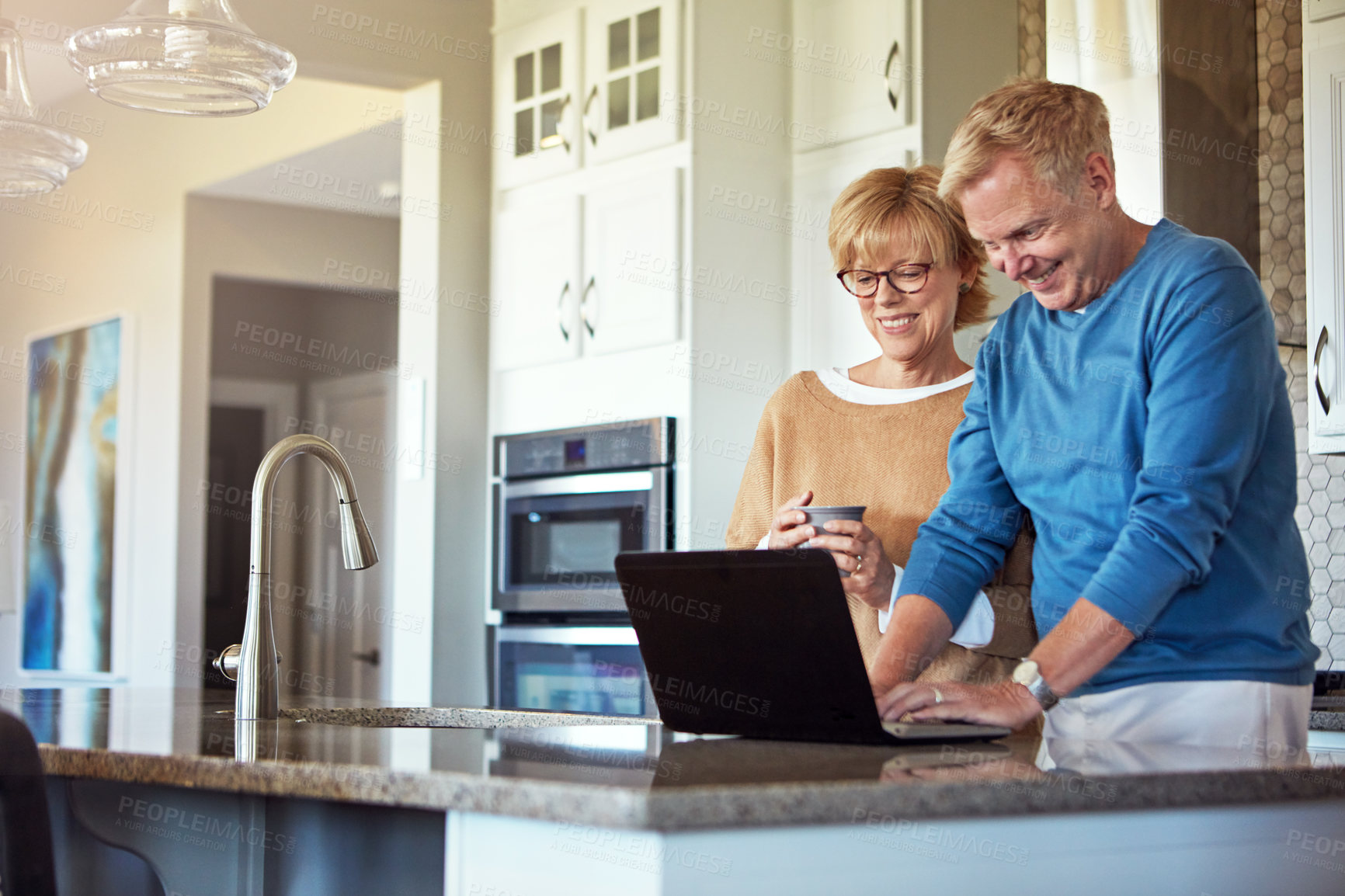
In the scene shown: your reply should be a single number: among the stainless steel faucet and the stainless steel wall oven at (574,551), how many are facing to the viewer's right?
1

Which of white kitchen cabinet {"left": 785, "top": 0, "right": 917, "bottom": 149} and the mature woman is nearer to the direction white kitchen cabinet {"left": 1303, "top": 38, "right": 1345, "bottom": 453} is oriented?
the mature woman

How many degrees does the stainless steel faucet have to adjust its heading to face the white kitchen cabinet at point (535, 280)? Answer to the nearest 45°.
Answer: approximately 90° to its left

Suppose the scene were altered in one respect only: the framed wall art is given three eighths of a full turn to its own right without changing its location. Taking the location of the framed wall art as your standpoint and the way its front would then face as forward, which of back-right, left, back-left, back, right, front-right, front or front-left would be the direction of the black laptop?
back

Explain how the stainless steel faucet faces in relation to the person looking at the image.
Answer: facing to the right of the viewer

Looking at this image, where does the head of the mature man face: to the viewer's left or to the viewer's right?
to the viewer's left

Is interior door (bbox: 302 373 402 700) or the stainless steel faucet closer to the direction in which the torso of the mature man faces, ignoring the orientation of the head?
the stainless steel faucet

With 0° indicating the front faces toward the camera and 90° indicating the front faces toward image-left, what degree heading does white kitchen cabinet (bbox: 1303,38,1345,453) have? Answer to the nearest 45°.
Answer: approximately 45°

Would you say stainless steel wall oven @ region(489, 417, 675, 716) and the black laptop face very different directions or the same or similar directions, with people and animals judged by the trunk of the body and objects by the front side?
very different directions

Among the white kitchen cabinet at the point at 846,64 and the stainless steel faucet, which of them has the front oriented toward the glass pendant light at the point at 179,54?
the white kitchen cabinet

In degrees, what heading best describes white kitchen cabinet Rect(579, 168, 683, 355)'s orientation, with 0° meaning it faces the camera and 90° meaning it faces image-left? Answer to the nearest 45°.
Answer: approximately 45°
